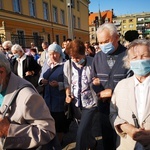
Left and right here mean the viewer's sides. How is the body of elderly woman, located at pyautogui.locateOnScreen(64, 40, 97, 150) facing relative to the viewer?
facing the viewer

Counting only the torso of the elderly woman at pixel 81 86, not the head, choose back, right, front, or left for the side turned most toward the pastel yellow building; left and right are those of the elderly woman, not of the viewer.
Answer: back

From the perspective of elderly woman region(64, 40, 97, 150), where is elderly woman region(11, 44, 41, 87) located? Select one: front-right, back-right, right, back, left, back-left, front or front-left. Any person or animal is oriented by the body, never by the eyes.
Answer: back-right

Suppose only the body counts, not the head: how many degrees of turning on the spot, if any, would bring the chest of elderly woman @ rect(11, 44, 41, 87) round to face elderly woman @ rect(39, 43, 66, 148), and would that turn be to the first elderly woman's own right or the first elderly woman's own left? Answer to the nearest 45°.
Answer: approximately 45° to the first elderly woman's own left

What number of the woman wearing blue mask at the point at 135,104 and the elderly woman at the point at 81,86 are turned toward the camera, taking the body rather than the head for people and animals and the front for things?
2

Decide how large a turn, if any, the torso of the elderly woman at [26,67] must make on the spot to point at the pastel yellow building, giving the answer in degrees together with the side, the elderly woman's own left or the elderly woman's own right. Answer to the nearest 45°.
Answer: approximately 135° to the elderly woman's own right

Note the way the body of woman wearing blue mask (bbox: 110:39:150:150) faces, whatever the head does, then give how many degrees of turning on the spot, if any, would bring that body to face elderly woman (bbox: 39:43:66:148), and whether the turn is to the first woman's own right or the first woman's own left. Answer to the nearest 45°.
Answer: approximately 135° to the first woman's own right

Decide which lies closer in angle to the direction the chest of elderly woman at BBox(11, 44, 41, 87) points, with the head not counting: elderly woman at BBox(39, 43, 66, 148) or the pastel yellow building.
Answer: the elderly woman

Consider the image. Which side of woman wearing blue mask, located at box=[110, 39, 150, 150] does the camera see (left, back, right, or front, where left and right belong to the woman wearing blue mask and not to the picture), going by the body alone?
front

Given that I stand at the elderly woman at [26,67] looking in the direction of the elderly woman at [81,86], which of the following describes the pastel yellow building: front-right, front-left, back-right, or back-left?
back-left

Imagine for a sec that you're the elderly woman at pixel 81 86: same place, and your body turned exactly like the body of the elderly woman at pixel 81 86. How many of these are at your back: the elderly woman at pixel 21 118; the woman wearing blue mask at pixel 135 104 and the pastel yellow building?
1

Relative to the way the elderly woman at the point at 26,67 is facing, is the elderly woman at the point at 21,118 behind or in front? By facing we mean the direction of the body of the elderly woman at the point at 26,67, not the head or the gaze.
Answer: in front
